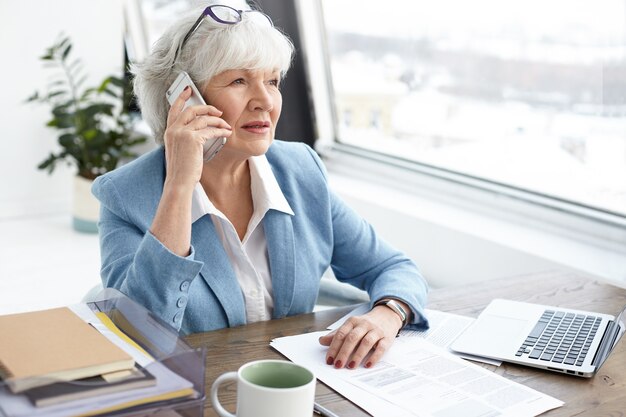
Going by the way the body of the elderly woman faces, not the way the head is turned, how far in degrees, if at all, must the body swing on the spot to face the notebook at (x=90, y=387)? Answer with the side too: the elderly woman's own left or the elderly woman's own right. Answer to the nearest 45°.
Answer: approximately 45° to the elderly woman's own right

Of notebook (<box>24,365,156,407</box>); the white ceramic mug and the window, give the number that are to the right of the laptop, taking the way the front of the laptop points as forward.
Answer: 1

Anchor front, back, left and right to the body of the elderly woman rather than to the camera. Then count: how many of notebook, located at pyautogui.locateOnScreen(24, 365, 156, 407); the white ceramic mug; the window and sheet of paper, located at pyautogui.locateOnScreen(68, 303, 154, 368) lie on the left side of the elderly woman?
1

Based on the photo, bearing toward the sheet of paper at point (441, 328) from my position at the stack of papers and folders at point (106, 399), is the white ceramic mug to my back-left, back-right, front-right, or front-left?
front-right

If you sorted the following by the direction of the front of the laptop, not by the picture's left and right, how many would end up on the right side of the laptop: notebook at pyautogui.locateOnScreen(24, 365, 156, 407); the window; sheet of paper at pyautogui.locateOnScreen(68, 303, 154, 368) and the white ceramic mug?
1

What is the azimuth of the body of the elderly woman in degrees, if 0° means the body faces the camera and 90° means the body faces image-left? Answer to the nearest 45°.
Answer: approximately 315°

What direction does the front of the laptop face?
to the viewer's left

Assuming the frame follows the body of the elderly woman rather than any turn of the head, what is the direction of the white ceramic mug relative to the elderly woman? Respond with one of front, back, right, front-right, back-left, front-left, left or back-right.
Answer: front-right

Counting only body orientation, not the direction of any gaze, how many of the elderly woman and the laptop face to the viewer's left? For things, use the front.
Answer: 1

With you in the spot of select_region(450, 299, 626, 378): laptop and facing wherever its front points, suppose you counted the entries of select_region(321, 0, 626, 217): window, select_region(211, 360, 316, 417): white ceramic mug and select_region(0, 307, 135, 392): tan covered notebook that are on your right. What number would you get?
1

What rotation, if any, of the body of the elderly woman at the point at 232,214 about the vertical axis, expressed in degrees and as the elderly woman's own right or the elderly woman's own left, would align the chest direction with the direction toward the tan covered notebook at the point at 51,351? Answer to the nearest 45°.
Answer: approximately 45° to the elderly woman's own right

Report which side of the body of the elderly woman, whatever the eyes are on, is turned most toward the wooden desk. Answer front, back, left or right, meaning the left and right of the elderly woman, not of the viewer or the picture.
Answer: front

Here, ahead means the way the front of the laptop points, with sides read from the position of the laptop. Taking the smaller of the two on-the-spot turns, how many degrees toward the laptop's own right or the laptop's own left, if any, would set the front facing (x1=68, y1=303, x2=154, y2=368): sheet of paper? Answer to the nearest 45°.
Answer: approximately 45° to the laptop's own left

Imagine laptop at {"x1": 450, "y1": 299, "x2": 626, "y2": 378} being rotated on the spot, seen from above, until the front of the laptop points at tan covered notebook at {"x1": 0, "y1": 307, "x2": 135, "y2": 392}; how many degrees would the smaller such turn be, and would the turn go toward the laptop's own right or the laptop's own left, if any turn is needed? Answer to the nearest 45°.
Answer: approximately 45° to the laptop's own left
